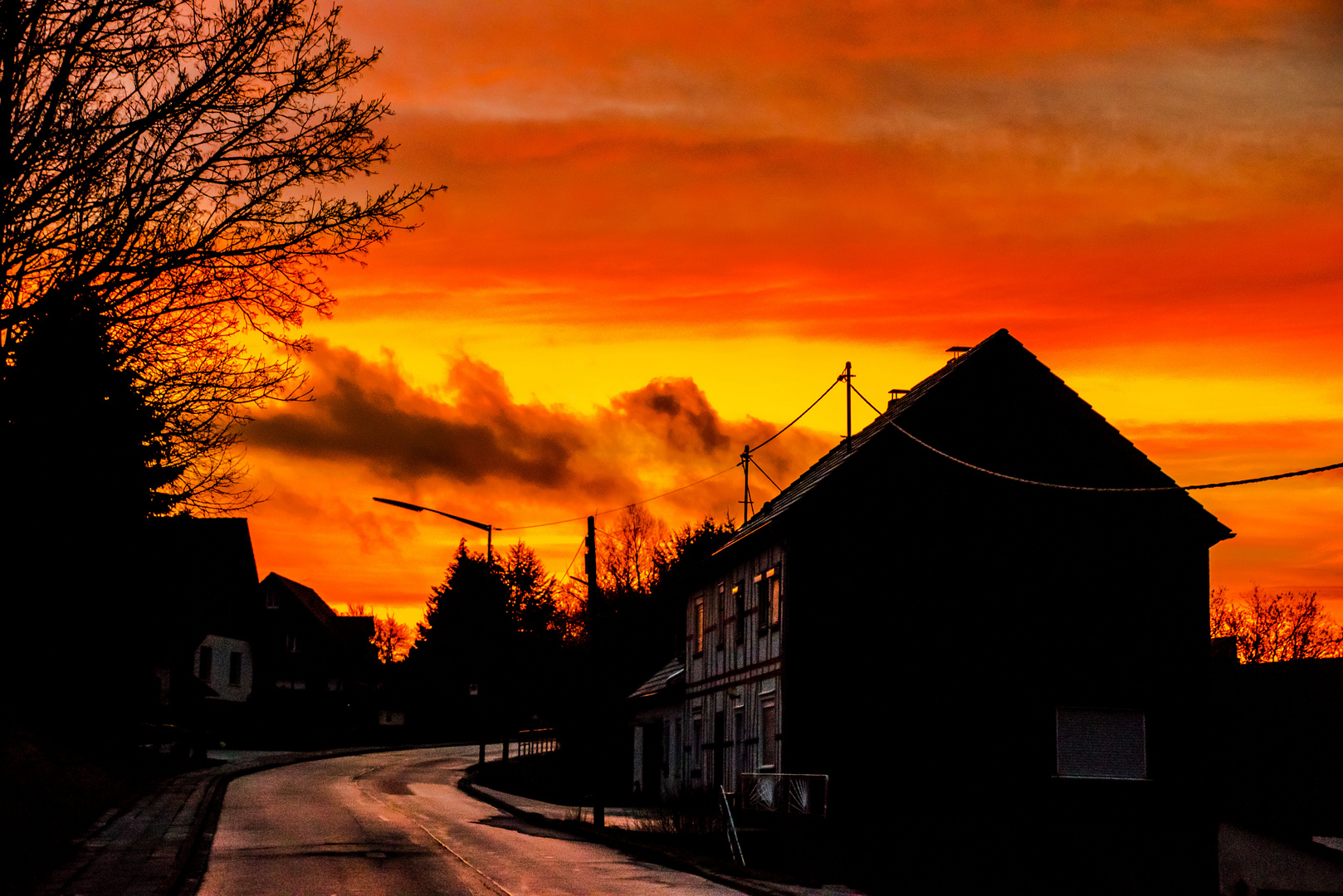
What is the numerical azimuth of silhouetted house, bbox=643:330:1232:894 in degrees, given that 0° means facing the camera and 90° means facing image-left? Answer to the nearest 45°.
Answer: approximately 90°

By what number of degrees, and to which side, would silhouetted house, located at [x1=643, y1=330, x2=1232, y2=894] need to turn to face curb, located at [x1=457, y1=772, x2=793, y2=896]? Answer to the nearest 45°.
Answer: approximately 45° to its left

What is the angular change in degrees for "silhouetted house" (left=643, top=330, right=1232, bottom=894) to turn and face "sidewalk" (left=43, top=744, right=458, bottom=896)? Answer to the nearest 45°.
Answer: approximately 45° to its left
